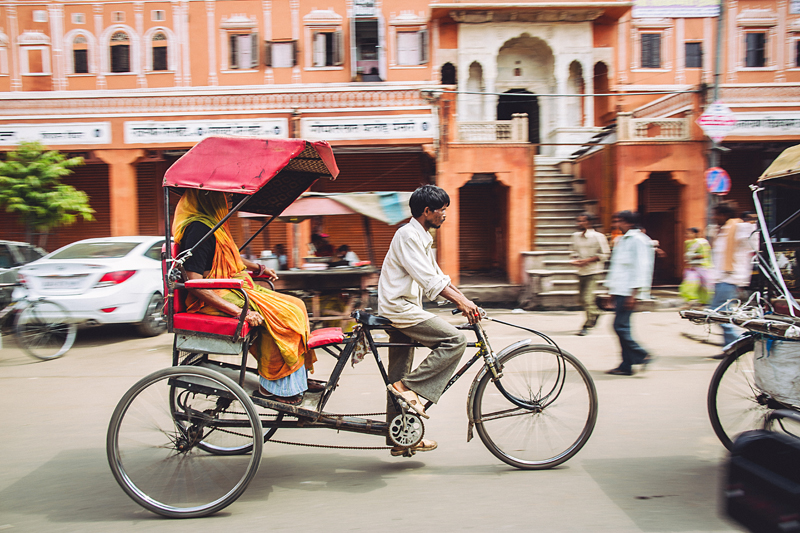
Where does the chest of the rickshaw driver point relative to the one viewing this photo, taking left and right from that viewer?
facing to the right of the viewer

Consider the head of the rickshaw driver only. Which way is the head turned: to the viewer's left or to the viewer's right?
to the viewer's right

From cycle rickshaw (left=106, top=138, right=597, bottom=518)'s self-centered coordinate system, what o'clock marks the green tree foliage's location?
The green tree foliage is roughly at 8 o'clock from the cycle rickshaw.

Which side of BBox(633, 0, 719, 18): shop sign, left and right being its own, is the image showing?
front

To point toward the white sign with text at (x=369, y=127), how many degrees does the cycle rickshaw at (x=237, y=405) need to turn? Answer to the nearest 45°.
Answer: approximately 90° to its left

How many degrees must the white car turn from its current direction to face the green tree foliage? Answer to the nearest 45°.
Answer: approximately 45° to its left

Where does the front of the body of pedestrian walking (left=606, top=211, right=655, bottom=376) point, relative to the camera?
to the viewer's left

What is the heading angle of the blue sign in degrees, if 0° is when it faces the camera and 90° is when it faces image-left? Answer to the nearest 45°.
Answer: approximately 0°

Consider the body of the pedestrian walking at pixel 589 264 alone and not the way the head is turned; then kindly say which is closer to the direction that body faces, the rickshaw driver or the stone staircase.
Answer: the rickshaw driver

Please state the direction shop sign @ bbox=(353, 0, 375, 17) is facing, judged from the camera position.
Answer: facing the viewer

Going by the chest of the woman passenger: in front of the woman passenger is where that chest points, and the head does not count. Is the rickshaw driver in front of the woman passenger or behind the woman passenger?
in front

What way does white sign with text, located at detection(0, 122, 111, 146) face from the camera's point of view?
toward the camera

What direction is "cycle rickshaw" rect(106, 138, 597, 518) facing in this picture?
to the viewer's right

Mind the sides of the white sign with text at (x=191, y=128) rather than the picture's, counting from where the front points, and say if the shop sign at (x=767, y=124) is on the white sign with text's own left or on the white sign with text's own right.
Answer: on the white sign with text's own left

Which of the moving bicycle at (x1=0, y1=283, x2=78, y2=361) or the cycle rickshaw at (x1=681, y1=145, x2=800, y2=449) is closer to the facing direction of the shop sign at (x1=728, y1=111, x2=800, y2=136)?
the cycle rickshaw

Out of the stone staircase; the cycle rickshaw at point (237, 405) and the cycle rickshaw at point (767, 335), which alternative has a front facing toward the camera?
the stone staircase
